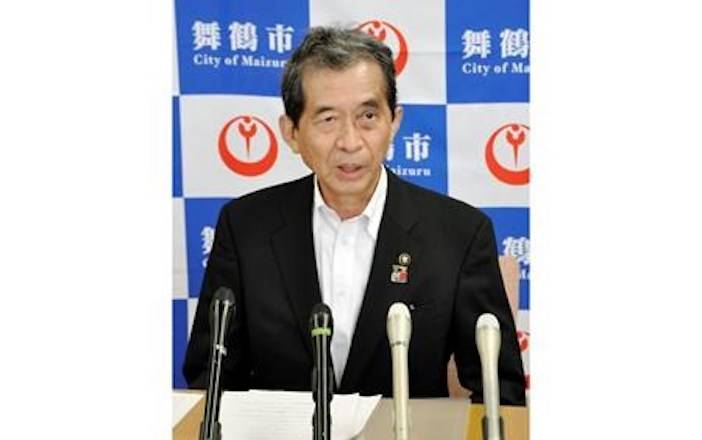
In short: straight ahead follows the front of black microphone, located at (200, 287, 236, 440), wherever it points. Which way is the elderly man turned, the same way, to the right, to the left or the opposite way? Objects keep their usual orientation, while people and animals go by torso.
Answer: the opposite way

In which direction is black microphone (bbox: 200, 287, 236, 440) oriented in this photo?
away from the camera

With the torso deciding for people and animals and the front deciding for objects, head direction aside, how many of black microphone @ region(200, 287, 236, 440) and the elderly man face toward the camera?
1

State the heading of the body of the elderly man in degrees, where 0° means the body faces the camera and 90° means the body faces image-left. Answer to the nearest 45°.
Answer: approximately 0°
